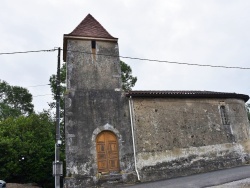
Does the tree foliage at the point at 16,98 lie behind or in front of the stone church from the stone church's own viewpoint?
behind

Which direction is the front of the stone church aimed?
toward the camera

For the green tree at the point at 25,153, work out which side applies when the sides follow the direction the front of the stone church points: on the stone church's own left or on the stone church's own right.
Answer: on the stone church's own right
